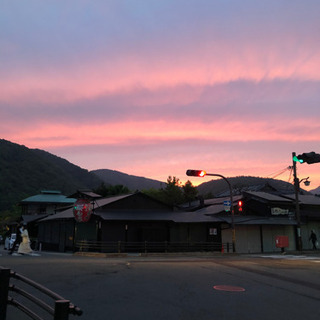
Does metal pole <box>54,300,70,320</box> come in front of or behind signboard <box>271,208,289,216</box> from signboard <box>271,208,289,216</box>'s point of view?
in front

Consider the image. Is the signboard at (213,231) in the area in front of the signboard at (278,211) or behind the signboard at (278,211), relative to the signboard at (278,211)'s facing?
in front

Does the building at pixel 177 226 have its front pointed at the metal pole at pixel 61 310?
yes

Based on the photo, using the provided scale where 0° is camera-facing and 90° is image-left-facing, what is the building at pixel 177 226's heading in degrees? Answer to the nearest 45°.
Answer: approximately 0°

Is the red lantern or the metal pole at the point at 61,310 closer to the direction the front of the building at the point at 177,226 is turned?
the metal pole

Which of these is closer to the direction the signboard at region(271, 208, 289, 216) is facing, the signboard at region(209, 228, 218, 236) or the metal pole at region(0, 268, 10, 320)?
the metal pole

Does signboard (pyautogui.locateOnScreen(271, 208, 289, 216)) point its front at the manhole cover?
yes

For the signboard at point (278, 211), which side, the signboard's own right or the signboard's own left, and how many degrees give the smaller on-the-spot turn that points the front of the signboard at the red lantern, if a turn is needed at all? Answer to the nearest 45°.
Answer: approximately 45° to the signboard's own right

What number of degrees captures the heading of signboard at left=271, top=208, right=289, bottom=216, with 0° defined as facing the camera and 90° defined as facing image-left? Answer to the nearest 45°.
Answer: approximately 0°

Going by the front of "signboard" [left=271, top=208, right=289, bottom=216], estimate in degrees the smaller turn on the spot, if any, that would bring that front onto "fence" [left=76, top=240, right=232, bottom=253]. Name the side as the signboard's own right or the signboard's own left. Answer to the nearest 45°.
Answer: approximately 45° to the signboard's own right
